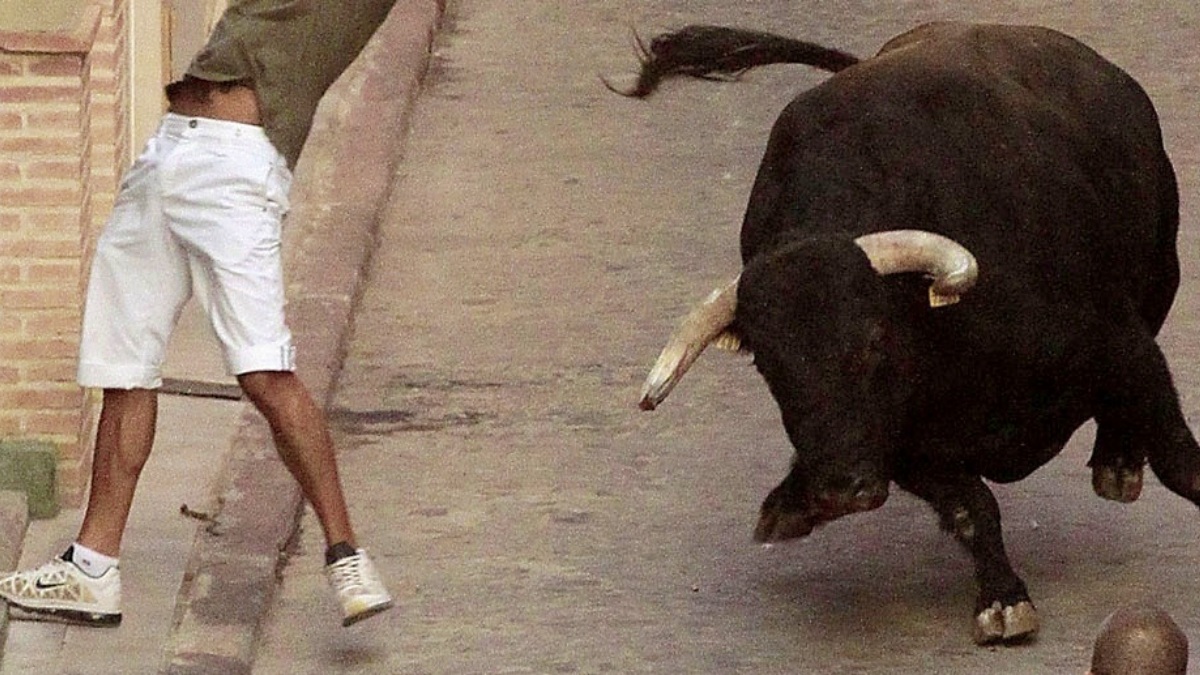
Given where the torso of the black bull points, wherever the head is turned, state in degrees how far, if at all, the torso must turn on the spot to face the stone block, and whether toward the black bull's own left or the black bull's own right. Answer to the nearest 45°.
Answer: approximately 45° to the black bull's own right

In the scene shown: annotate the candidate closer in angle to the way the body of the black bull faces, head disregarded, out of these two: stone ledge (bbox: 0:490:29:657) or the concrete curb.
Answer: the stone ledge

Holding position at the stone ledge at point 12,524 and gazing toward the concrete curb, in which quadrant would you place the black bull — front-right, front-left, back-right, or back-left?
front-right

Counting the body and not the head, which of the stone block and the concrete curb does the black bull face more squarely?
the stone block

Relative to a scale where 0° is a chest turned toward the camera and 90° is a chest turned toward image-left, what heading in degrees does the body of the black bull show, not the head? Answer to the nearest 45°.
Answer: approximately 45°

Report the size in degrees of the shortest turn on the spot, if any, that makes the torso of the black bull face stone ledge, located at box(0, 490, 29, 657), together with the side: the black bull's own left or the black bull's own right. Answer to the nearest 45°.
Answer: approximately 45° to the black bull's own right

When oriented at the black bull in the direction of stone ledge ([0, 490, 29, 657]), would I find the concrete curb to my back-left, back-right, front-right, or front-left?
front-right
